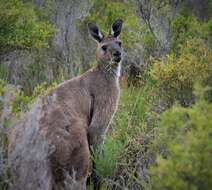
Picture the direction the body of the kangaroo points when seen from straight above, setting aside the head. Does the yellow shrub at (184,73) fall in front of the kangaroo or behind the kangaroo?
in front

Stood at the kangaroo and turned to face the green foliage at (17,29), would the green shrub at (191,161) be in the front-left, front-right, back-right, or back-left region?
back-right

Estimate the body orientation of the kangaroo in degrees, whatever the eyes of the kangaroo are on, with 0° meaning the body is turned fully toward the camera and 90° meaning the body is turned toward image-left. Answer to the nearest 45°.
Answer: approximately 270°

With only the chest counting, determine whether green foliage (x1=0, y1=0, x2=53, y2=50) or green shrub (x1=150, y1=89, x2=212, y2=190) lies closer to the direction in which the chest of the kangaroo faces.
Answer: the green shrub

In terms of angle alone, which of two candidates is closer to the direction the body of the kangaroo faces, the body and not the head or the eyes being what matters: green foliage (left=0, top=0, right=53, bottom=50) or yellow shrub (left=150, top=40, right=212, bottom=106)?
the yellow shrub
